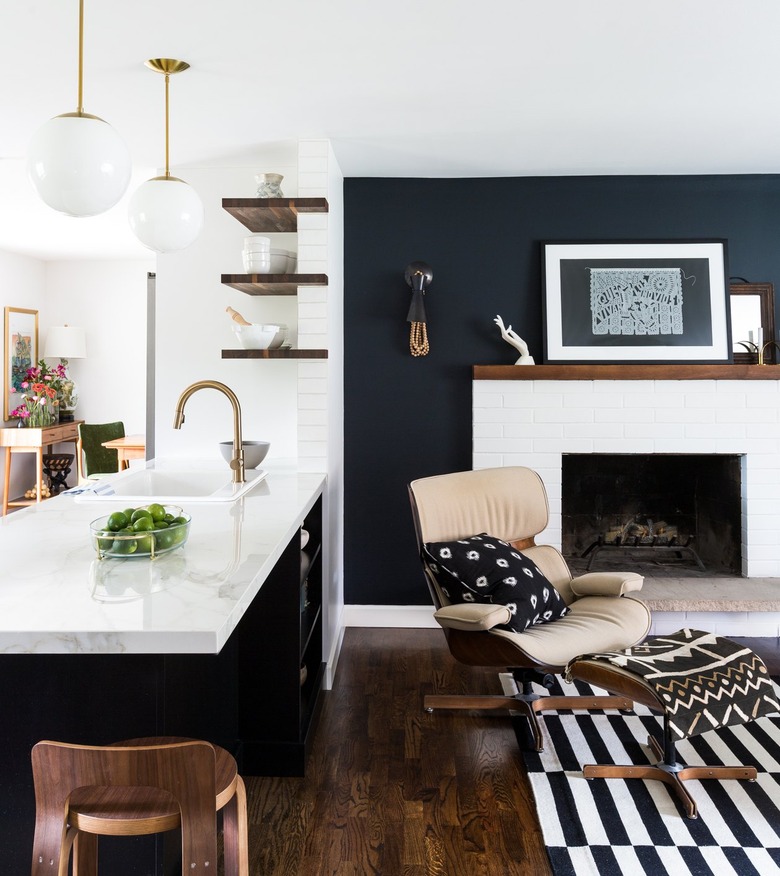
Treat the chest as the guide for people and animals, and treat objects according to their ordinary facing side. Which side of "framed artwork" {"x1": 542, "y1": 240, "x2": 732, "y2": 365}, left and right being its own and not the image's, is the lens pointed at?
front

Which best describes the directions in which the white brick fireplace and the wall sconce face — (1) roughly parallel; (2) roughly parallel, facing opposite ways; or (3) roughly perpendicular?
roughly parallel

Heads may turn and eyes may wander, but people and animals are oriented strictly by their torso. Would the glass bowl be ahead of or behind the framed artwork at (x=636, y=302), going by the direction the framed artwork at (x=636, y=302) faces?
ahead

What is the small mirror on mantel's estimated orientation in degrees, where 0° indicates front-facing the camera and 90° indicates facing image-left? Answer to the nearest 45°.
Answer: approximately 0°

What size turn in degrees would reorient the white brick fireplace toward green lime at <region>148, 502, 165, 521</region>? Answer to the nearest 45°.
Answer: approximately 45° to its right

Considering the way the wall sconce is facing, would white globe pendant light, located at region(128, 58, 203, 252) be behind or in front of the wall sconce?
in front

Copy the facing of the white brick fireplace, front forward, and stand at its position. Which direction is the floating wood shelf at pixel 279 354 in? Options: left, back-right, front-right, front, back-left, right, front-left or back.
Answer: front-right

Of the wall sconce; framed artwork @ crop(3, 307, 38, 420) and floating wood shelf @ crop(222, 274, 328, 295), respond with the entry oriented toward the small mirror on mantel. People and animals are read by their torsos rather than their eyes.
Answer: the framed artwork

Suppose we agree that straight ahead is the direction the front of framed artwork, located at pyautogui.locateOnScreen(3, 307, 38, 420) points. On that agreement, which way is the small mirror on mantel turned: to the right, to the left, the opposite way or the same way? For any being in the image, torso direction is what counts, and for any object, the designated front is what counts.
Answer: to the right

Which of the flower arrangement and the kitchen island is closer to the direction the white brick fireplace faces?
the kitchen island

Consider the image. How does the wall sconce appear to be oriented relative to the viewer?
toward the camera
